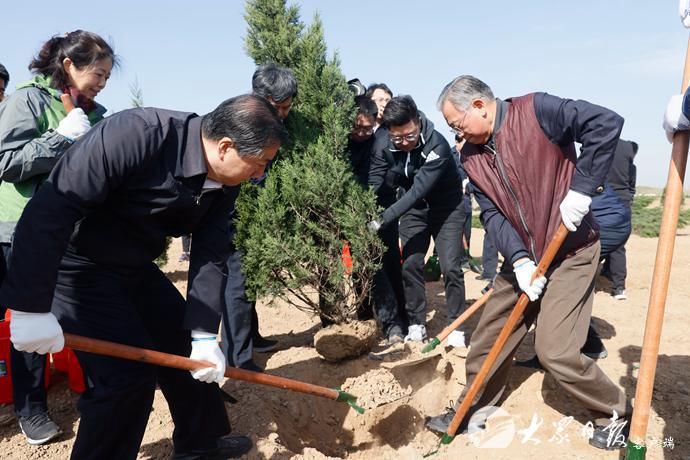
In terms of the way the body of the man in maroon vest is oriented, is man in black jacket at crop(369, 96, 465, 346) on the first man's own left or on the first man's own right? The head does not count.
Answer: on the first man's own right

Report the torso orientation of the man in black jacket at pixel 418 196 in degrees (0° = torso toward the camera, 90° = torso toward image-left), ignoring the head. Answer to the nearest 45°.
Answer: approximately 45°

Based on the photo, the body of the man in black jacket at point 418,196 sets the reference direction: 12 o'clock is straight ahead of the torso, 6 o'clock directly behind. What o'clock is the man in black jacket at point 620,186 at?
the man in black jacket at point 620,186 is roughly at 6 o'clock from the man in black jacket at point 418,196.

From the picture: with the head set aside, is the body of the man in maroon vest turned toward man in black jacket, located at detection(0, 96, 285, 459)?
yes

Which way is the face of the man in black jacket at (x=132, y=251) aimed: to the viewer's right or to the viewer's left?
to the viewer's right

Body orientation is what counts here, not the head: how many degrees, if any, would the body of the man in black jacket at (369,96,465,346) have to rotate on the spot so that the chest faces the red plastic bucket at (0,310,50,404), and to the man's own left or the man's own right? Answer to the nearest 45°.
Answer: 0° — they already face it

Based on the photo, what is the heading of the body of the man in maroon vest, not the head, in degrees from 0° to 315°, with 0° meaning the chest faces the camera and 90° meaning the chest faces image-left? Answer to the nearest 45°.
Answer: approximately 45°

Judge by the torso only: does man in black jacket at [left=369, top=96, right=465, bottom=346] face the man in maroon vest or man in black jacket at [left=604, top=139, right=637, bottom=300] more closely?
the man in maroon vest
